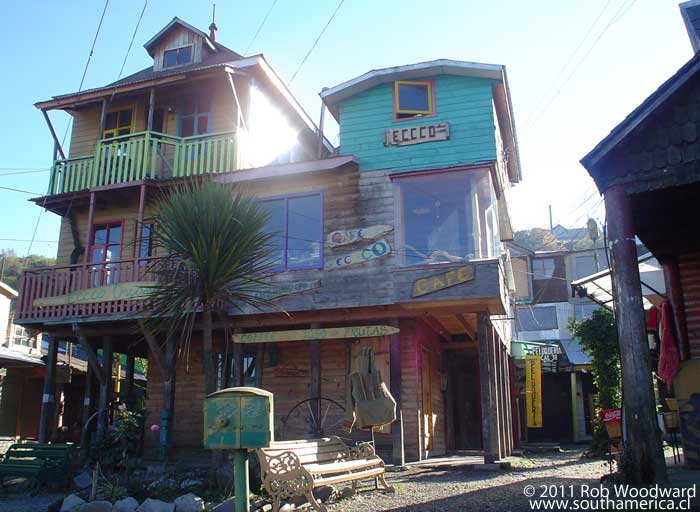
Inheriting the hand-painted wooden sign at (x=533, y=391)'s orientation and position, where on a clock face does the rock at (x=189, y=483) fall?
The rock is roughly at 1 o'clock from the hand-painted wooden sign.

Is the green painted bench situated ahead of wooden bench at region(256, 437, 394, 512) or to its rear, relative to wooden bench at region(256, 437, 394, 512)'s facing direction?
to the rear

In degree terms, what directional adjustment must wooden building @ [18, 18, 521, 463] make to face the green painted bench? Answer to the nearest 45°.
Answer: approximately 90° to its right

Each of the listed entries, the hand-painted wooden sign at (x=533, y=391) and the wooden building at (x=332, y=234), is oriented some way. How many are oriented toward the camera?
2

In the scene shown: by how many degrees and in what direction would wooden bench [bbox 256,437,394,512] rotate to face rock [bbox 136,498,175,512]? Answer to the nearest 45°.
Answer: approximately 135° to its right

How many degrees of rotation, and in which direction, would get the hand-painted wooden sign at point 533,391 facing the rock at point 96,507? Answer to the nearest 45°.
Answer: approximately 45° to its right

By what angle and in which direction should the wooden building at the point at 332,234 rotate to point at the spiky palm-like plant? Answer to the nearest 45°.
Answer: approximately 45° to its right

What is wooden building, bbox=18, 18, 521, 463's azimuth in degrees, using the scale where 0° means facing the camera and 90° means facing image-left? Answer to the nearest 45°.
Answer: approximately 0°

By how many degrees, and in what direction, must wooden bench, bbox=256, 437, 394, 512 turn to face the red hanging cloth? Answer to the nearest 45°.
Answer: approximately 45° to its left

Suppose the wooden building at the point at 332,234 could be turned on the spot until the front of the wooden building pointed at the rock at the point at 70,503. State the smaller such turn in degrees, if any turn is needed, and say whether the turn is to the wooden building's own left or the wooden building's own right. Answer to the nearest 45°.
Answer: approximately 45° to the wooden building's own right
